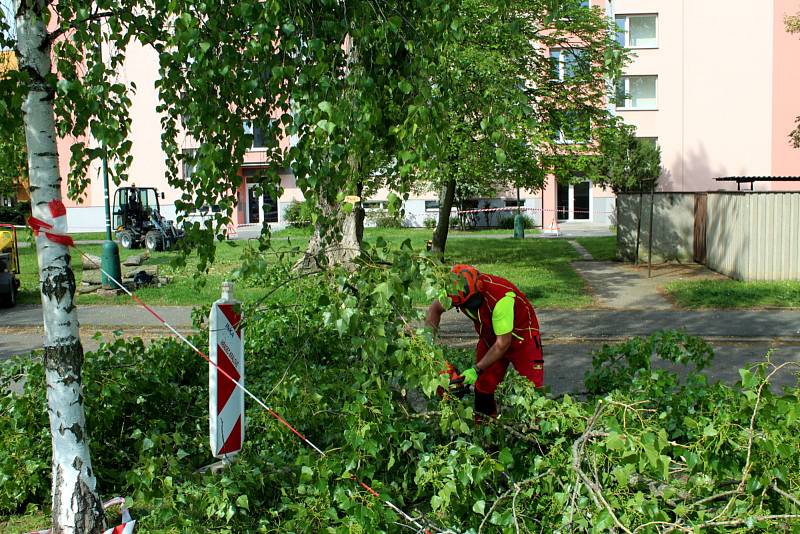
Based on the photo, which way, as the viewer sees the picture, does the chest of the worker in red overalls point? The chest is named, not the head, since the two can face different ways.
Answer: to the viewer's left

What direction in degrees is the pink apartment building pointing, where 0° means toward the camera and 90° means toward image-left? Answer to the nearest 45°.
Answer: approximately 0°

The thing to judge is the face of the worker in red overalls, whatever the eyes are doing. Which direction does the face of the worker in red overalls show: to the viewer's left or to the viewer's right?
to the viewer's left

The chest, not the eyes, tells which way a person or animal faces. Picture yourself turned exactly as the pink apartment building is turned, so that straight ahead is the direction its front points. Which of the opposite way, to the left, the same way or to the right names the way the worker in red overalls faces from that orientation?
to the right

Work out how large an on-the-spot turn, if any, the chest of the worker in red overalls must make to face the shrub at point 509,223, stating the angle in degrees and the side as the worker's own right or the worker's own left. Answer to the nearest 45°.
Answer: approximately 90° to the worker's own right

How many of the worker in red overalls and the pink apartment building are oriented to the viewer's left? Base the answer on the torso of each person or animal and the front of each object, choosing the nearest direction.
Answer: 1

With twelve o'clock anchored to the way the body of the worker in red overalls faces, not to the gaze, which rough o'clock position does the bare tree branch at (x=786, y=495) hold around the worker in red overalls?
The bare tree branch is roughly at 8 o'clock from the worker in red overalls.

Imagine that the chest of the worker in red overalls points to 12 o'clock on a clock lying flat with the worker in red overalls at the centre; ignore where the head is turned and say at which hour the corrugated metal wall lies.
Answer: The corrugated metal wall is roughly at 4 o'clock from the worker in red overalls.

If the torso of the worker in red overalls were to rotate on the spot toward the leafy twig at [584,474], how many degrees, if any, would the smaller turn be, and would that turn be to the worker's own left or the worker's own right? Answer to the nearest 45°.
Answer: approximately 90° to the worker's own left

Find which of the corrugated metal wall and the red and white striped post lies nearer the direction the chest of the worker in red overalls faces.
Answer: the red and white striped post

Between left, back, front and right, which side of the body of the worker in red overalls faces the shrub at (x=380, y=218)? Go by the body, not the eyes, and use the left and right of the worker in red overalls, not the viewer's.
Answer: right
